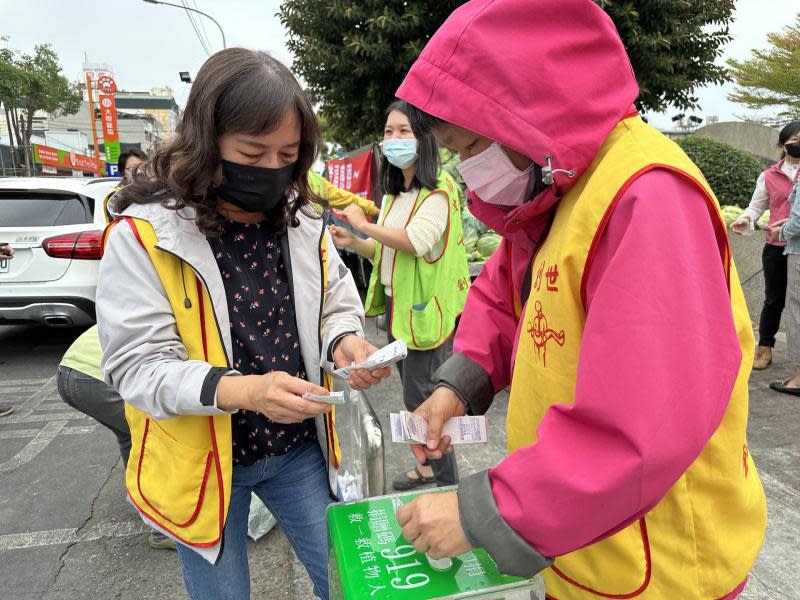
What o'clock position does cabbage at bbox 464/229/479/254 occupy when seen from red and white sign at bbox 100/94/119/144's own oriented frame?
The cabbage is roughly at 12 o'clock from the red and white sign.

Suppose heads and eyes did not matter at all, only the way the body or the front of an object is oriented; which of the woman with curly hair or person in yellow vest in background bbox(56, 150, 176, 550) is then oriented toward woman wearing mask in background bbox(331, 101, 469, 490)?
the person in yellow vest in background

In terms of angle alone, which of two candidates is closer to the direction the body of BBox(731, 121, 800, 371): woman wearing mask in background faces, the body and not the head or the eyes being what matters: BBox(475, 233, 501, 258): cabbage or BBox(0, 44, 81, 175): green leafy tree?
the cabbage

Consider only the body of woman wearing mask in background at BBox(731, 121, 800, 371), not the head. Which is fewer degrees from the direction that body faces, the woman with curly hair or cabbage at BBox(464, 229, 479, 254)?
the woman with curly hair

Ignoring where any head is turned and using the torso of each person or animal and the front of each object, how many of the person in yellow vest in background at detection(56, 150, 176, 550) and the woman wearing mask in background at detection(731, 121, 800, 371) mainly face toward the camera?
1

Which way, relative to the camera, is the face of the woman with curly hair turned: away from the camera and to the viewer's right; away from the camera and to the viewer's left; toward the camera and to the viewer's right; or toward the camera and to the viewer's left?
toward the camera and to the viewer's right

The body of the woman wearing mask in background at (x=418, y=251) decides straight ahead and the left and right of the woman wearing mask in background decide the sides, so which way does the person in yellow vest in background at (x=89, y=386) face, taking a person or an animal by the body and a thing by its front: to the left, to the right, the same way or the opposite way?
the opposite way

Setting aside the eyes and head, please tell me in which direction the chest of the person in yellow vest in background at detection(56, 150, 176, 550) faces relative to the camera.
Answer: to the viewer's right

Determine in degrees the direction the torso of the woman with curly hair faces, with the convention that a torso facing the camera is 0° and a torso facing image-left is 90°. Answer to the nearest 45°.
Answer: approximately 315°

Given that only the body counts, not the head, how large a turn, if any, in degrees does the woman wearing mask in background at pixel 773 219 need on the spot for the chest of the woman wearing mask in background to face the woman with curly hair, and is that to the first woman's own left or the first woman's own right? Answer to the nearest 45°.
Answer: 0° — they already face them

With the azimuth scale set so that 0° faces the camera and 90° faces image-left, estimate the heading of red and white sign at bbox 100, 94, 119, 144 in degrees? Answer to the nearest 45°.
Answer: approximately 0°

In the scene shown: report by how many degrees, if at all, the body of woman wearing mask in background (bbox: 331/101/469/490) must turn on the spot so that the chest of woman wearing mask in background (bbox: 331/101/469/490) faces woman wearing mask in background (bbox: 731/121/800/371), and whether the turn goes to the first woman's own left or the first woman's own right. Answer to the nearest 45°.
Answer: approximately 180°
